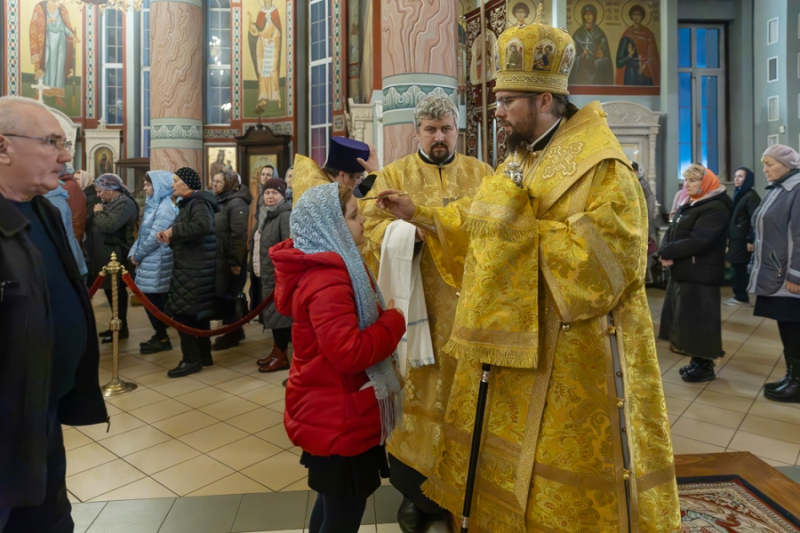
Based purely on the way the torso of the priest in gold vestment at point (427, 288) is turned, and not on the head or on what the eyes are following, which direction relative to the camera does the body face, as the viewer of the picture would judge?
toward the camera

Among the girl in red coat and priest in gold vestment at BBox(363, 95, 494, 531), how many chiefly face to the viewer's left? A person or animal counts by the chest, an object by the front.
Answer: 0

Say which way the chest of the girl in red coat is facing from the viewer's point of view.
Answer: to the viewer's right

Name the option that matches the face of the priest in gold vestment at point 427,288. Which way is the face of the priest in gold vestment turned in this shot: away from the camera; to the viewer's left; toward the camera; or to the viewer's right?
toward the camera

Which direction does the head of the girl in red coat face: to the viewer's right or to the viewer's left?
to the viewer's right

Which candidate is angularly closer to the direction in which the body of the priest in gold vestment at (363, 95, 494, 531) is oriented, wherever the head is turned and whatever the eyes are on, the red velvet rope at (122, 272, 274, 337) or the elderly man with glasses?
the elderly man with glasses
